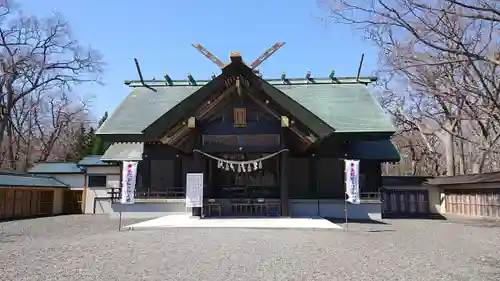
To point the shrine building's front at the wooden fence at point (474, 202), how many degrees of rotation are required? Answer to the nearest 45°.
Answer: approximately 90° to its left

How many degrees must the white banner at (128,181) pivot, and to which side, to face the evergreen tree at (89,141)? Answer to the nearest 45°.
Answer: approximately 180°

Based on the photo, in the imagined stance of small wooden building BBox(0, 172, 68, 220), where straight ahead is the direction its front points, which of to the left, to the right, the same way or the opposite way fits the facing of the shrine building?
to the right

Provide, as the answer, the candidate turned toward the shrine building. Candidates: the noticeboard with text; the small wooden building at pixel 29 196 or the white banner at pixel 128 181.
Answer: the small wooden building

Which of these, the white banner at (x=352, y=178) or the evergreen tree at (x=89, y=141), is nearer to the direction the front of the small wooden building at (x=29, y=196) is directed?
the white banner

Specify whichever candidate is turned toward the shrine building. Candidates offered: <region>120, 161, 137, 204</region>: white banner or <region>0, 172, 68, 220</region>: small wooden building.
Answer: the small wooden building

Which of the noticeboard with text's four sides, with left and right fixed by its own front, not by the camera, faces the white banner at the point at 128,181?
right

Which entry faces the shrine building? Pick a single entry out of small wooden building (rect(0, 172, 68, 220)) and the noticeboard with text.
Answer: the small wooden building

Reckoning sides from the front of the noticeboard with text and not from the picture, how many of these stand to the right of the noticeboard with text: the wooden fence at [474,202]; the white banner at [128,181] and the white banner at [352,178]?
1

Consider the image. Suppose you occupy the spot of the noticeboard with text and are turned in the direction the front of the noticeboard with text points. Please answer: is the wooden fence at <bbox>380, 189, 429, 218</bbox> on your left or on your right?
on your left
